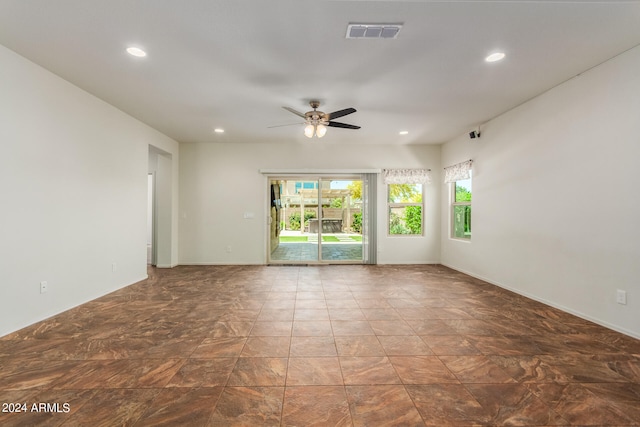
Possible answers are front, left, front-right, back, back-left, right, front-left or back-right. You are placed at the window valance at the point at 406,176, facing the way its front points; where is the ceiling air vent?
front

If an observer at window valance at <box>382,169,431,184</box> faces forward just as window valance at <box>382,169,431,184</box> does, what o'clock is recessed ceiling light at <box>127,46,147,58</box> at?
The recessed ceiling light is roughly at 1 o'clock from the window valance.

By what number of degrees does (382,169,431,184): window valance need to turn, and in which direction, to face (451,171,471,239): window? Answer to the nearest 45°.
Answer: approximately 90° to its left

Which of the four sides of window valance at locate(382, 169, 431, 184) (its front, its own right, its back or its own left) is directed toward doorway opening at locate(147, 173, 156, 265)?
right

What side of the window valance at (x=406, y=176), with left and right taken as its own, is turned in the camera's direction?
front

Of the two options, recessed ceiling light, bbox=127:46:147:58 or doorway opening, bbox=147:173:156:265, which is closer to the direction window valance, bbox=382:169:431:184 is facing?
the recessed ceiling light

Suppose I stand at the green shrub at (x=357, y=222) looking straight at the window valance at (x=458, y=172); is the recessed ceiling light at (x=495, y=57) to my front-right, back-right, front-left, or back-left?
front-right

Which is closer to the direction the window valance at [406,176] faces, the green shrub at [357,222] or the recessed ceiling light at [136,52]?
the recessed ceiling light

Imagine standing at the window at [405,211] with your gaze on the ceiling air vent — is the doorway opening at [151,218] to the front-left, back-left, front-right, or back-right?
front-right

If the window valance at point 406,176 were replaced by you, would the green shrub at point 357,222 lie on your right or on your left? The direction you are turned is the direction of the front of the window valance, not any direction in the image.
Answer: on your right

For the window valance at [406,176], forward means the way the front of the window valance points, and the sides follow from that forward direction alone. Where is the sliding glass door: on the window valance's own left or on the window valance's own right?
on the window valance's own right

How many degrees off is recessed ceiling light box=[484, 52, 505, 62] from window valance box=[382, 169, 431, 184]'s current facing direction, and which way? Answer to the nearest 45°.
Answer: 0° — it already faces it

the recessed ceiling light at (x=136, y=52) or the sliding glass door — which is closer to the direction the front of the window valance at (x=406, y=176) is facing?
the recessed ceiling light

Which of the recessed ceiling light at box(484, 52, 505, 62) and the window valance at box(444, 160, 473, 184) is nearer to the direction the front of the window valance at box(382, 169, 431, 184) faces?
the recessed ceiling light

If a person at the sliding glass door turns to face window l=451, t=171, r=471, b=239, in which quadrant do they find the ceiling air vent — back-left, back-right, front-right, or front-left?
front-right

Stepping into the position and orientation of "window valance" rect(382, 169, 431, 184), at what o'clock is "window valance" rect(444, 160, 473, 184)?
"window valance" rect(444, 160, 473, 184) is roughly at 10 o'clock from "window valance" rect(382, 169, 431, 184).
